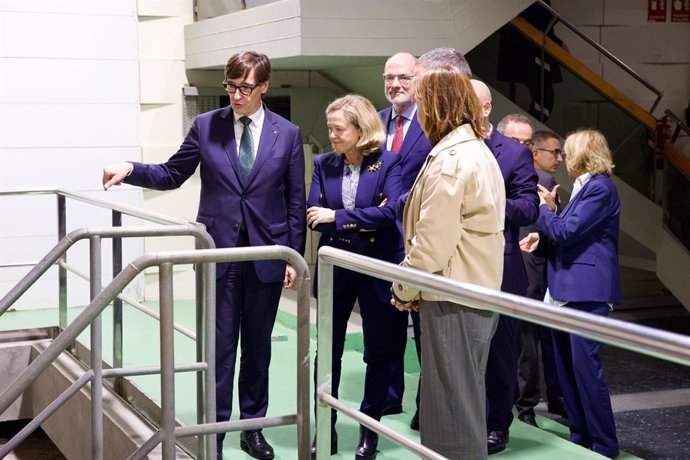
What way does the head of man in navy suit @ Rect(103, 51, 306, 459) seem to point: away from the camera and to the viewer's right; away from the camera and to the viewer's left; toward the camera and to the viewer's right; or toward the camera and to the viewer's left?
toward the camera and to the viewer's left

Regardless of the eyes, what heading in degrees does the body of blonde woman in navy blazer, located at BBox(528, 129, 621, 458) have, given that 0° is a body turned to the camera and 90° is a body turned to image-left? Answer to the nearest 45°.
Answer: approximately 90°

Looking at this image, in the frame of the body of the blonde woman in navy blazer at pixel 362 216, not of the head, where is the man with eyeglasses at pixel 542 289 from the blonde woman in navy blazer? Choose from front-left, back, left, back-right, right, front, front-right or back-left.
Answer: back

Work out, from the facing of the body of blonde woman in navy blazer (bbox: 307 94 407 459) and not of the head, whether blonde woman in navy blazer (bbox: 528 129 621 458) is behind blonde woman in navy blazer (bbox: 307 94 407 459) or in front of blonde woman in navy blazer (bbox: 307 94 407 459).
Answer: behind

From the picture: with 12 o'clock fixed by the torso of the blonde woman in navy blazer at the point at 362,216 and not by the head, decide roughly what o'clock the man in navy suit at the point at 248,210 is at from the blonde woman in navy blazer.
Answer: The man in navy suit is roughly at 2 o'clock from the blonde woman in navy blazer.

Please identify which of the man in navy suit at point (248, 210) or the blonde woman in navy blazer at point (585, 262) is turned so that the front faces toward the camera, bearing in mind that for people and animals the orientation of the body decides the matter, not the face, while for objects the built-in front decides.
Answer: the man in navy suit

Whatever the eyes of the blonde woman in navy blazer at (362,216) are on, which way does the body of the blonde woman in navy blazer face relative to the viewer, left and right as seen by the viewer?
facing the viewer and to the left of the viewer

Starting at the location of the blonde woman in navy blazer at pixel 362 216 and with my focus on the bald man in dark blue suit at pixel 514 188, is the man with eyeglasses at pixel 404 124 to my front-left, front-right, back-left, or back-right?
front-left

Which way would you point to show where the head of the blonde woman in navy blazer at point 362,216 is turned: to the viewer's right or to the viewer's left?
to the viewer's left

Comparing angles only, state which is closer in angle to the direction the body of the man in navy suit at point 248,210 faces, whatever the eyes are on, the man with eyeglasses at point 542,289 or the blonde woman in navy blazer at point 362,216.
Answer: the blonde woman in navy blazer

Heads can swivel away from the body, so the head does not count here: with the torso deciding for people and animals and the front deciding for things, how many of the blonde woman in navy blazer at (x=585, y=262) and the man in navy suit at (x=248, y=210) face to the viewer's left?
1

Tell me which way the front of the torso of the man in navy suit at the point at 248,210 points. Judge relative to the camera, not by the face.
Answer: toward the camera

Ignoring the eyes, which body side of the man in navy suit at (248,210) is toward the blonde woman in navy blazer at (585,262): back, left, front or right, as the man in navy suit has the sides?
left

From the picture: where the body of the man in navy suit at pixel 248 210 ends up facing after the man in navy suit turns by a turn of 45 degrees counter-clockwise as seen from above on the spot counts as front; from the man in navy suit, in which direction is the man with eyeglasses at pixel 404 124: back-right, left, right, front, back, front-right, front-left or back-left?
front-left

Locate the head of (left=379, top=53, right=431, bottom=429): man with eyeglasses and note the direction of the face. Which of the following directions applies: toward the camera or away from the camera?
toward the camera
